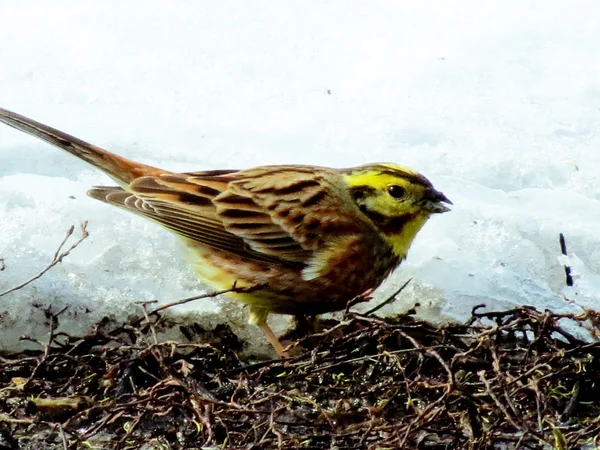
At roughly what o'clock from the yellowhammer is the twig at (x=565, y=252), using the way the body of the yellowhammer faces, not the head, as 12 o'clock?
The twig is roughly at 12 o'clock from the yellowhammer.

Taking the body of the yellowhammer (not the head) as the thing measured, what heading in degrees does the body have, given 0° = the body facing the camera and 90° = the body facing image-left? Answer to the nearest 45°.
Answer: approximately 270°
